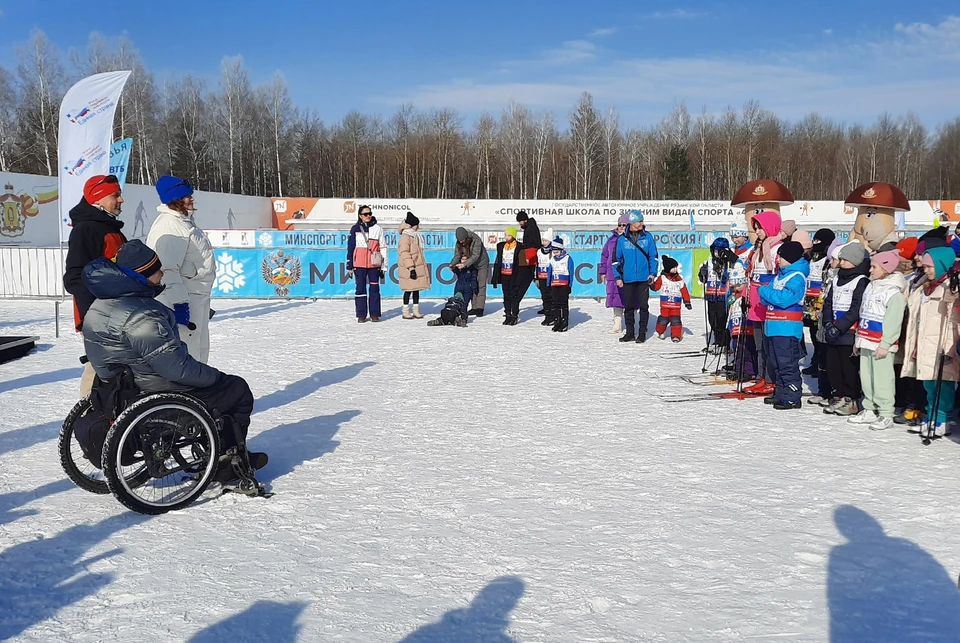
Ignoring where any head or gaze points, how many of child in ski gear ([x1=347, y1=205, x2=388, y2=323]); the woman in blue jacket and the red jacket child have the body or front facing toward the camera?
3

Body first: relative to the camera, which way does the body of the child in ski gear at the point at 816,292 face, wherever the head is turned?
to the viewer's left

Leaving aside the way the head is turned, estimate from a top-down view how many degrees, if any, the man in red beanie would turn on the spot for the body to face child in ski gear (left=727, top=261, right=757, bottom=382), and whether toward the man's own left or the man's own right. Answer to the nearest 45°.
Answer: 0° — they already face them

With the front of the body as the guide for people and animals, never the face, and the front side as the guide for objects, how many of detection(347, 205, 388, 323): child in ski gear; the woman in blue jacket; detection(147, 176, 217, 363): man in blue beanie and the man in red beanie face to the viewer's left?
0

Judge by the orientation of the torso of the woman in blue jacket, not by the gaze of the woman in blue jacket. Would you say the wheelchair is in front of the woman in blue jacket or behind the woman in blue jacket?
in front

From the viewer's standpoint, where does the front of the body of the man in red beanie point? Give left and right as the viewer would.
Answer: facing to the right of the viewer

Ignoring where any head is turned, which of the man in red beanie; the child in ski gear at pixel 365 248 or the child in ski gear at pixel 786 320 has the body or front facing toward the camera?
the child in ski gear at pixel 365 248

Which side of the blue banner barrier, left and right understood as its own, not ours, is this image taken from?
front

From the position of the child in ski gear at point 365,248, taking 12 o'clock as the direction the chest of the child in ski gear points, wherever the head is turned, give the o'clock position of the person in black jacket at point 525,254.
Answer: The person in black jacket is roughly at 9 o'clock from the child in ski gear.

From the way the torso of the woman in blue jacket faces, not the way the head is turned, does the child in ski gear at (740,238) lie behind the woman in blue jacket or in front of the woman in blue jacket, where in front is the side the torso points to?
in front

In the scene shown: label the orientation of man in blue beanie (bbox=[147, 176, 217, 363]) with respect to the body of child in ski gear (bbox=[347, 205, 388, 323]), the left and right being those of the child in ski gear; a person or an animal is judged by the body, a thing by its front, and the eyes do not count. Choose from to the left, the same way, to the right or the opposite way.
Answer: to the left

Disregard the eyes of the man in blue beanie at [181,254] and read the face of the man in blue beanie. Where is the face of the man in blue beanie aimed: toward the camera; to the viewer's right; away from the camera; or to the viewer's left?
to the viewer's right

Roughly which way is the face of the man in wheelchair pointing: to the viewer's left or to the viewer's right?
to the viewer's right

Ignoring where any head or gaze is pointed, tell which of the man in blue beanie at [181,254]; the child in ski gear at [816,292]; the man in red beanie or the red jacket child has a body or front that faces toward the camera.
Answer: the red jacket child

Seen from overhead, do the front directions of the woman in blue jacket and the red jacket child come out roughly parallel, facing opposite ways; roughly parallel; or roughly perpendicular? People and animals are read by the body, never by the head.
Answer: roughly parallel

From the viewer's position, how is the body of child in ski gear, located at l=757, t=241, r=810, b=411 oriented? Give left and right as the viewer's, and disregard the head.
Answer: facing to the left of the viewer

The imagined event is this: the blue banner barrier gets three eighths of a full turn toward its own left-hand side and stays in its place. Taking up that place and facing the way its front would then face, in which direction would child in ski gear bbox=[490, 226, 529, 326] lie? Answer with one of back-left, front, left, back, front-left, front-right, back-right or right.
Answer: right

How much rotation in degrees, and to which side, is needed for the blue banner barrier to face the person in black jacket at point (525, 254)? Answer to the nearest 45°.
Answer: approximately 45° to its left
